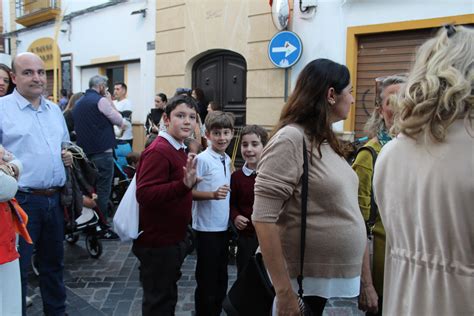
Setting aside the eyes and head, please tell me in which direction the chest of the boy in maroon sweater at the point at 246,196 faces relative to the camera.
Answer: toward the camera

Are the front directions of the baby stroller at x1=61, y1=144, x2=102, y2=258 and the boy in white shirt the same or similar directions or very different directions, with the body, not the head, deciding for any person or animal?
same or similar directions

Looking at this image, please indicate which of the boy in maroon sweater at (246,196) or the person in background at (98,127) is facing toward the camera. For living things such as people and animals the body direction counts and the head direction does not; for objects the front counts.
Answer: the boy in maroon sweater

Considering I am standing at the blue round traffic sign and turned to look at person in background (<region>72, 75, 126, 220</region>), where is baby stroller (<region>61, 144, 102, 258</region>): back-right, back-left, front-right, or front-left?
front-left

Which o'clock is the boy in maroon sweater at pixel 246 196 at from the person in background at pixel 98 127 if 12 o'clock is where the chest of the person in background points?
The boy in maroon sweater is roughly at 4 o'clock from the person in background.

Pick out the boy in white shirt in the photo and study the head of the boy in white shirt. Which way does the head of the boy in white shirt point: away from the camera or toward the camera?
toward the camera

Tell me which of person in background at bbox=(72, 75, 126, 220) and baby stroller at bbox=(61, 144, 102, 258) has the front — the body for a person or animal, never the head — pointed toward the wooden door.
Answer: the person in background

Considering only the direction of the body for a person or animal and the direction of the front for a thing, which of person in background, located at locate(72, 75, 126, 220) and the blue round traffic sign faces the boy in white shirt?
the blue round traffic sign

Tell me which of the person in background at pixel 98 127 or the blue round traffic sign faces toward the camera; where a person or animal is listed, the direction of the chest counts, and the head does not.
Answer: the blue round traffic sign

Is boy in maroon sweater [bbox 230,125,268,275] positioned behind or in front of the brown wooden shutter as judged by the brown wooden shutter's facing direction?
in front

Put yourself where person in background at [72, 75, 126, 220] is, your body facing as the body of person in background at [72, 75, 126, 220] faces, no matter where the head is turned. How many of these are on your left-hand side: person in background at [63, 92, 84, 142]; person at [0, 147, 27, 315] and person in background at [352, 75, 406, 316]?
1

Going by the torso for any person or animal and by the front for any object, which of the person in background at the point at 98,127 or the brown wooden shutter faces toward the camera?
the brown wooden shutter

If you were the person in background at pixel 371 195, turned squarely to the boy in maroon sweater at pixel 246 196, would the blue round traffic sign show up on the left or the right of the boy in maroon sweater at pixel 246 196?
right

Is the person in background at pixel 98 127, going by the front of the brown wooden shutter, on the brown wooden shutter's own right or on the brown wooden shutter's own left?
on the brown wooden shutter's own right

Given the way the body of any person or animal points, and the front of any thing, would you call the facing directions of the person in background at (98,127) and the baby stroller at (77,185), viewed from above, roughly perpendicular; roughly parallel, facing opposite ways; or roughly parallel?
roughly perpendicular
